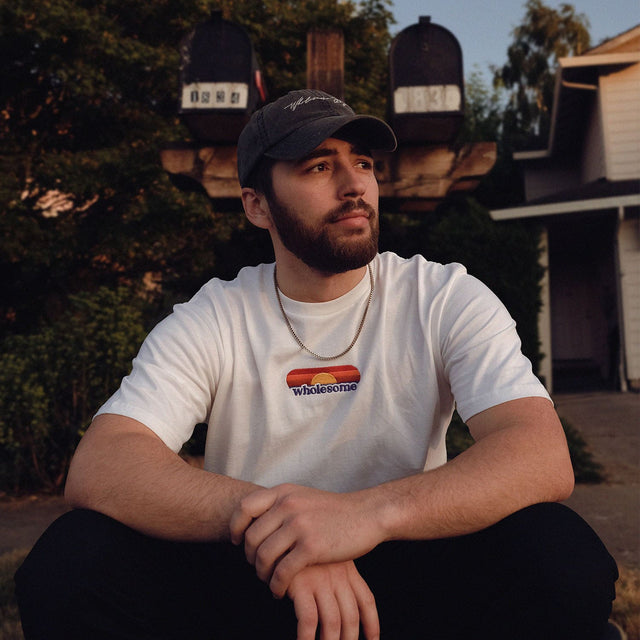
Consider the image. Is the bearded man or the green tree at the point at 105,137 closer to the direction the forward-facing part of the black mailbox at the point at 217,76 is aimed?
the bearded man

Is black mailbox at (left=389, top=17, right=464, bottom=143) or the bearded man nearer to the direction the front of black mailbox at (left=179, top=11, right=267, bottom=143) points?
the bearded man

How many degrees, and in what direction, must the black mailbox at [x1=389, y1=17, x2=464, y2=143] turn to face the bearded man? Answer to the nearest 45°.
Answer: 0° — it already faces them

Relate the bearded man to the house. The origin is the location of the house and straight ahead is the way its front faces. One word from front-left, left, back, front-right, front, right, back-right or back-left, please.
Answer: front-left

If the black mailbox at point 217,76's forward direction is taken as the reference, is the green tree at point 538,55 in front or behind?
behind

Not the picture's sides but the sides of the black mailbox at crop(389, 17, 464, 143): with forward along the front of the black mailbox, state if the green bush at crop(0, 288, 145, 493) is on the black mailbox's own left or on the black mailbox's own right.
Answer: on the black mailbox's own right

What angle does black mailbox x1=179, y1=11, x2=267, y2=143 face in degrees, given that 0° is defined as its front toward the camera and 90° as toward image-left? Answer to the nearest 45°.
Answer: approximately 0°

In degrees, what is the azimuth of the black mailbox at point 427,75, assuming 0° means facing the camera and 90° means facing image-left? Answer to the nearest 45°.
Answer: approximately 0°

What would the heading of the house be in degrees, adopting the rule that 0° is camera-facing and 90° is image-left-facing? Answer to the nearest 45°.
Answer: approximately 45°

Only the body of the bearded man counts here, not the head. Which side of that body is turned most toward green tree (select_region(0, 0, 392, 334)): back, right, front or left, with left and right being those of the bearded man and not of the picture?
back
